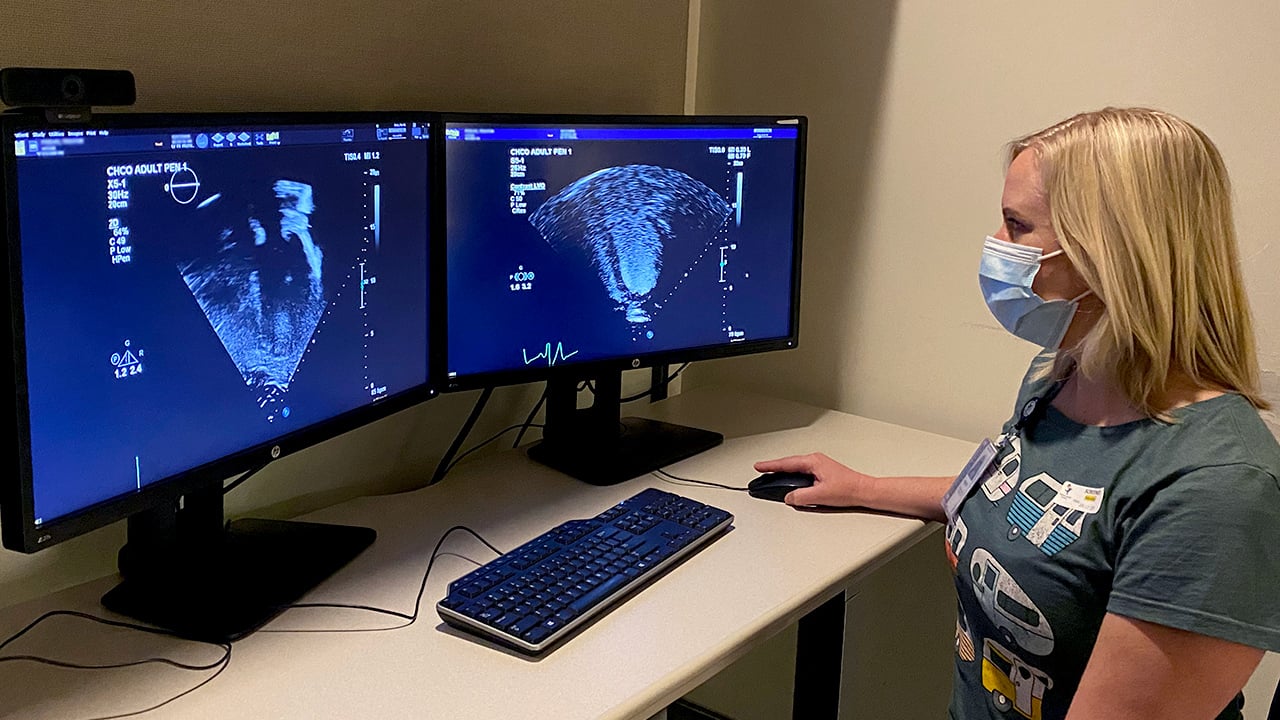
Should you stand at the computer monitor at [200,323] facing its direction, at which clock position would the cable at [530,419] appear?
The cable is roughly at 9 o'clock from the computer monitor.

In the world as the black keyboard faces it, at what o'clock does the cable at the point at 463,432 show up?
The cable is roughly at 7 o'clock from the black keyboard.

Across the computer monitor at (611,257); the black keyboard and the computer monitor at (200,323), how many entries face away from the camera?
0

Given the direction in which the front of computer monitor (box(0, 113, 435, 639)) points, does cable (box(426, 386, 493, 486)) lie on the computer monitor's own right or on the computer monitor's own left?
on the computer monitor's own left

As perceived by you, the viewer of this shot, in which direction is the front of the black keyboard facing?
facing the viewer and to the right of the viewer

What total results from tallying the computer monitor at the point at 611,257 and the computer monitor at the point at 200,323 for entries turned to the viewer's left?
0

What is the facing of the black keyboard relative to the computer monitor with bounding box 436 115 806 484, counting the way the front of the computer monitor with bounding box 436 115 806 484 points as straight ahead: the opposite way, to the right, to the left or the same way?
the same way

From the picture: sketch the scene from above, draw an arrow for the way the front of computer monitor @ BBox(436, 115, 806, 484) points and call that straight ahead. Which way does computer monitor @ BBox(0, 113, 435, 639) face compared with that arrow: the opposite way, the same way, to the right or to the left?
the same way

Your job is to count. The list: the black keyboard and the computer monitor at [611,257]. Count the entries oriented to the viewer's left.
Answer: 0

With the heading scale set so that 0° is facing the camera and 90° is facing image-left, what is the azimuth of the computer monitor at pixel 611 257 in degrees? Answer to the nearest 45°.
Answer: approximately 315°

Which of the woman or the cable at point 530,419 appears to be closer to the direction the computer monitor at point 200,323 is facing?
the woman
